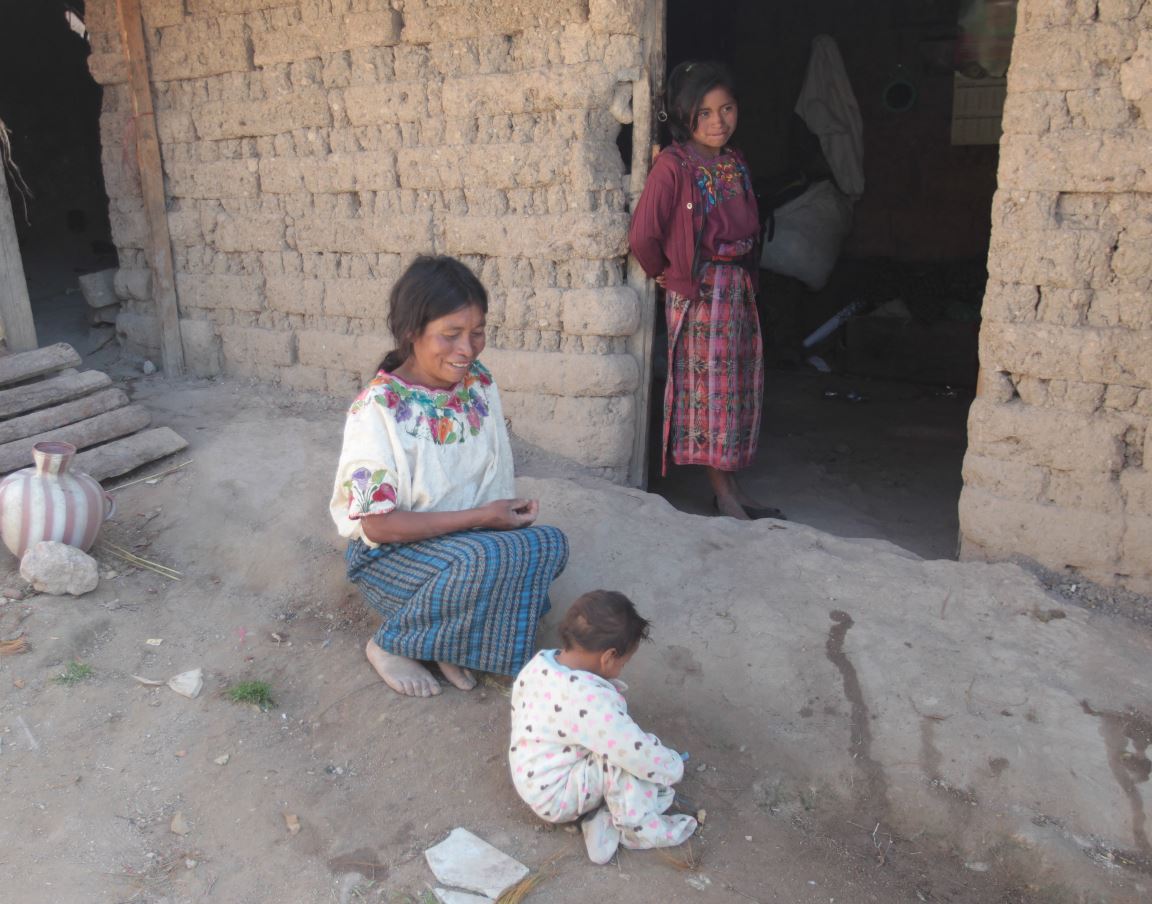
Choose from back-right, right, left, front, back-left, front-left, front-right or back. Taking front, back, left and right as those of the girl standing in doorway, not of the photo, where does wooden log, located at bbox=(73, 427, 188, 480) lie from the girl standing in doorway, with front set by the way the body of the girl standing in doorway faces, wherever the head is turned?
back-right

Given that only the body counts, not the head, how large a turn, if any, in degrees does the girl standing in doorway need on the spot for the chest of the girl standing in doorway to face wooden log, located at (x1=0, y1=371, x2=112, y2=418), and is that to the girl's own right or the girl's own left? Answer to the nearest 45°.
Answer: approximately 135° to the girl's own right

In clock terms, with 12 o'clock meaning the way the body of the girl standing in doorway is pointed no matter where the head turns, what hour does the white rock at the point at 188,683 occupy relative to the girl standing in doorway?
The white rock is roughly at 3 o'clock from the girl standing in doorway.

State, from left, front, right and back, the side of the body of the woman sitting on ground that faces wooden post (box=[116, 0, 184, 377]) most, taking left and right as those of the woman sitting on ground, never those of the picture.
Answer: back

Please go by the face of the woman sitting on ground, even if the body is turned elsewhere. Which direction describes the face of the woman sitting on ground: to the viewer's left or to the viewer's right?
to the viewer's right

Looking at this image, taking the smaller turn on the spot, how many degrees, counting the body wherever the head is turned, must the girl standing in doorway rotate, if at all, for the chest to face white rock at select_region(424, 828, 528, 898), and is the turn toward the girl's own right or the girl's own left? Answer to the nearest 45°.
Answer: approximately 45° to the girl's own right

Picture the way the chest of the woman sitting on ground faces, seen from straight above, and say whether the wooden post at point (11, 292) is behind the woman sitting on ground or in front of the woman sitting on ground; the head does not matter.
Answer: behind

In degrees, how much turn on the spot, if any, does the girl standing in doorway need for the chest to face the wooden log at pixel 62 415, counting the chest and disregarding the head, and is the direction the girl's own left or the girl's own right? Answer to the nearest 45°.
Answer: approximately 135° to the girl's own right

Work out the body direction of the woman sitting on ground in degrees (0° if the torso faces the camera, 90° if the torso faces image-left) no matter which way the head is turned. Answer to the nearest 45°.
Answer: approximately 315°

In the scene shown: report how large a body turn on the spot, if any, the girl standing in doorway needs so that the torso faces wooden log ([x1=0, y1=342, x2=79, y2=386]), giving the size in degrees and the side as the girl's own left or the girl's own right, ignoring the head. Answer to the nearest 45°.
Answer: approximately 135° to the girl's own right

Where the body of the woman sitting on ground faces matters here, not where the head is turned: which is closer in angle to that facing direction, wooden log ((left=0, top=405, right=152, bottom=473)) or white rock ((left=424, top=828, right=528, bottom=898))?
the white rock

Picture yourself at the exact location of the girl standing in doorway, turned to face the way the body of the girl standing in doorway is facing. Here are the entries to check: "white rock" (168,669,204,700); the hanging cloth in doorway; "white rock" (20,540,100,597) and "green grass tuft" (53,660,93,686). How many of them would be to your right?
3

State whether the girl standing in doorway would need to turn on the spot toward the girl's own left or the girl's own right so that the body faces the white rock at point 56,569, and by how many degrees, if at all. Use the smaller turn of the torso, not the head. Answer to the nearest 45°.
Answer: approximately 90° to the girl's own right

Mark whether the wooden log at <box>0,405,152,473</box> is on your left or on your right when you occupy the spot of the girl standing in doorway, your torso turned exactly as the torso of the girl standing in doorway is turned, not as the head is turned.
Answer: on your right

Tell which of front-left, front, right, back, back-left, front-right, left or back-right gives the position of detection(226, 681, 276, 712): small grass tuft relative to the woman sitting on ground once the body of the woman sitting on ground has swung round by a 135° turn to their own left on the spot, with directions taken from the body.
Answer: left

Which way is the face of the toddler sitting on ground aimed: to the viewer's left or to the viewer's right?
to the viewer's right
